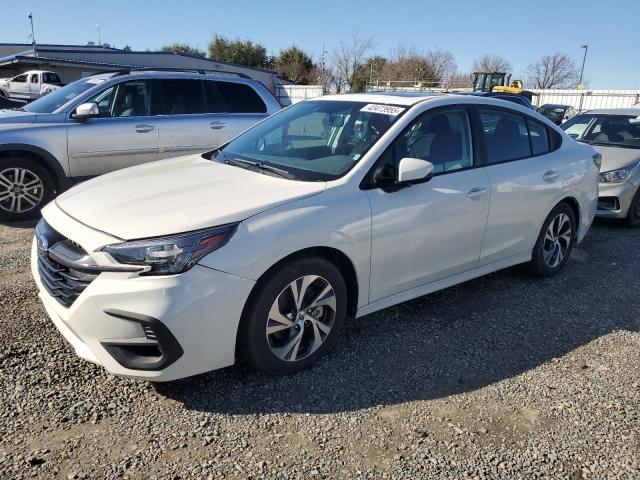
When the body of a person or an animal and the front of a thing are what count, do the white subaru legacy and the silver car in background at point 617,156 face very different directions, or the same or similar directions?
same or similar directions

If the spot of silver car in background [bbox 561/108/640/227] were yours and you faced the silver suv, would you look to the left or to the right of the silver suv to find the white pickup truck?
right

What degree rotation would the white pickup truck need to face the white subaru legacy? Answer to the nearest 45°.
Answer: approximately 90° to its left

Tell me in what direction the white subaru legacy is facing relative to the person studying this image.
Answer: facing the viewer and to the left of the viewer

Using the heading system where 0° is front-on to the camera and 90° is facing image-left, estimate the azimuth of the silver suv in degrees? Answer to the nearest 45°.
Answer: approximately 90°

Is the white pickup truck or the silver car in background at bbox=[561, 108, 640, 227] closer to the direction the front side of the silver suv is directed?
the white pickup truck

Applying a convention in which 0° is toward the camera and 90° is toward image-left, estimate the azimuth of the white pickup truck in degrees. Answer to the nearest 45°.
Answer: approximately 90°

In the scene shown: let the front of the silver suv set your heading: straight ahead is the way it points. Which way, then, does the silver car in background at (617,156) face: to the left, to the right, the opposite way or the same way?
the same way

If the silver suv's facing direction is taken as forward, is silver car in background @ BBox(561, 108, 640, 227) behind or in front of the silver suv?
behind

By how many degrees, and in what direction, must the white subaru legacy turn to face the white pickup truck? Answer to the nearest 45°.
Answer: approximately 90° to its right

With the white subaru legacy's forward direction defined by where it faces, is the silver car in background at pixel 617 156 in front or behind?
behind

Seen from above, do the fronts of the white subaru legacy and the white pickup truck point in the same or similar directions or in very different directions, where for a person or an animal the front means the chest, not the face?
same or similar directions
